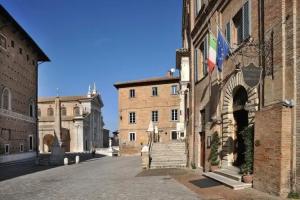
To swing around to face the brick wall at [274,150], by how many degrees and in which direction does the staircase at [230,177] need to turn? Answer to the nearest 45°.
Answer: approximately 45° to its left

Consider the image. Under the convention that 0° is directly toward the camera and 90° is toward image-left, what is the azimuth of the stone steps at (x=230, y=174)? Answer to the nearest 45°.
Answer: approximately 45°

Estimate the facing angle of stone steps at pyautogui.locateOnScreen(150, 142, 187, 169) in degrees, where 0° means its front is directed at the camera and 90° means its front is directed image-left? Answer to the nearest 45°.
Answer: approximately 0°
